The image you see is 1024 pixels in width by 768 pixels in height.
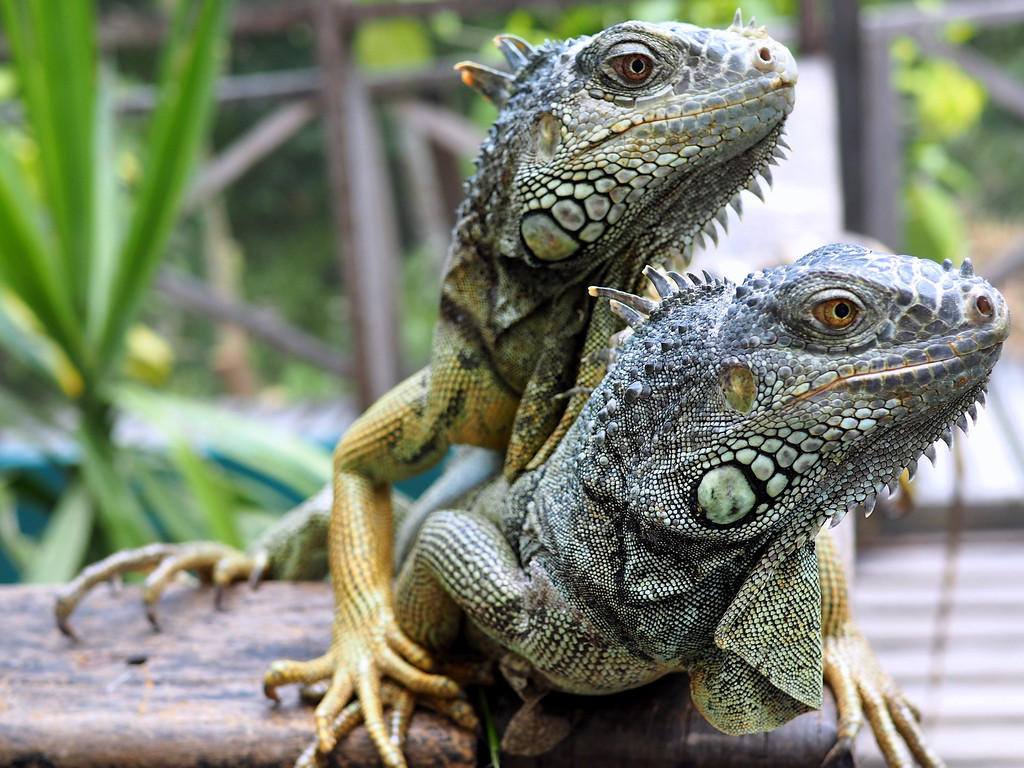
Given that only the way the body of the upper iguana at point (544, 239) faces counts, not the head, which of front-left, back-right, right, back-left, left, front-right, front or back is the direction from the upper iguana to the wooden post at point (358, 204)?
back-left

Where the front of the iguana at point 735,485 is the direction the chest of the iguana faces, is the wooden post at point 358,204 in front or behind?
behind

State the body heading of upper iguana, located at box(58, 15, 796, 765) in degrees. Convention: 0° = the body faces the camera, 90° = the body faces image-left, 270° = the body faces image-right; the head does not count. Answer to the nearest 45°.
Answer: approximately 315°

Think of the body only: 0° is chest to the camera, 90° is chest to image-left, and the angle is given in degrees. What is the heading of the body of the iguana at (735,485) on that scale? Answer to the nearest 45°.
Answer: approximately 315°
